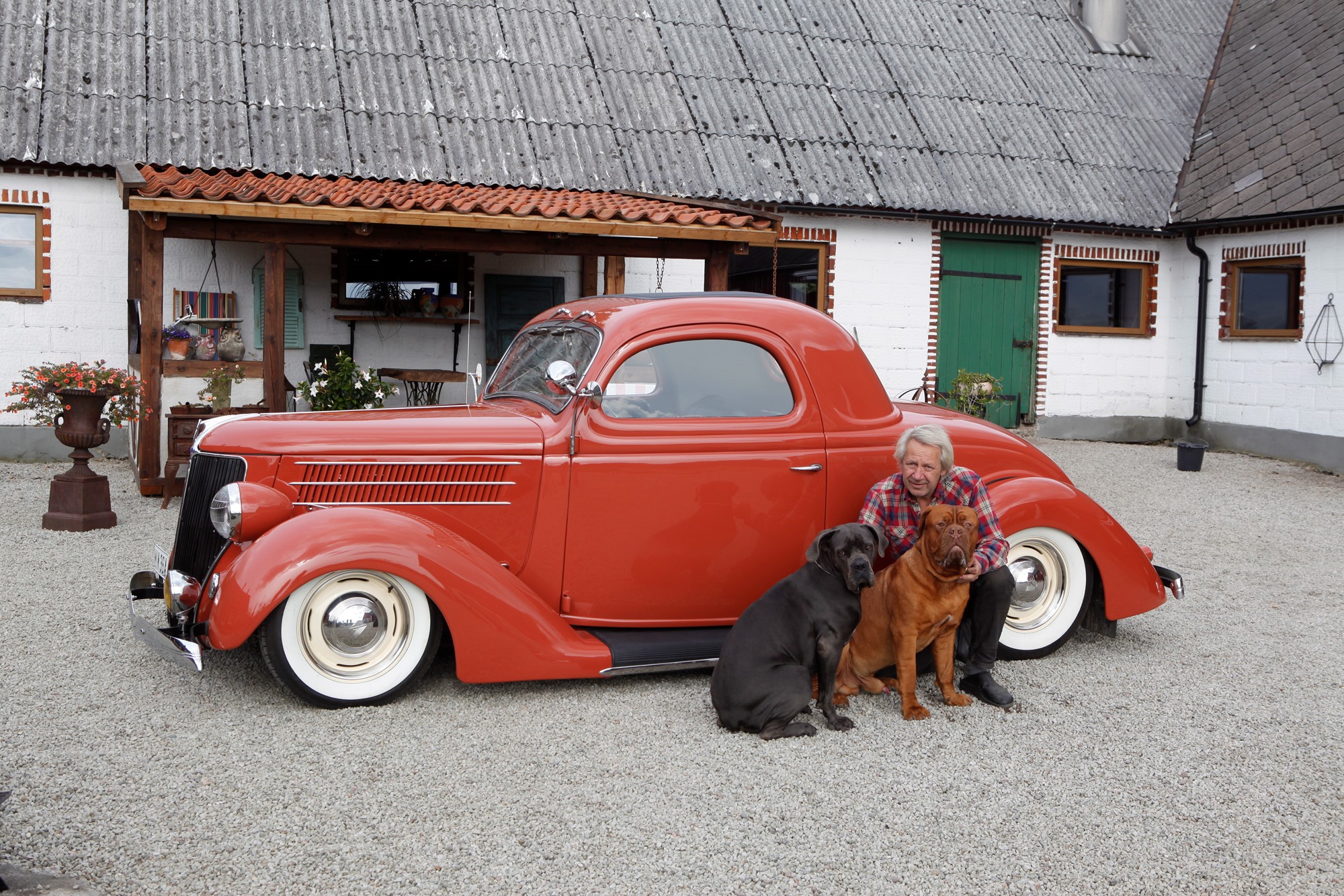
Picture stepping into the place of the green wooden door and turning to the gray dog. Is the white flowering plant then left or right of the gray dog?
right

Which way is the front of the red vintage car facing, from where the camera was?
facing to the left of the viewer

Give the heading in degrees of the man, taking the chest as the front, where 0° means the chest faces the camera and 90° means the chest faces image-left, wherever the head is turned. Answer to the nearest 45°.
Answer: approximately 0°

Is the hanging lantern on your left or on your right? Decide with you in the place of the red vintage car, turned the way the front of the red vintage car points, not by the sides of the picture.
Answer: on your right

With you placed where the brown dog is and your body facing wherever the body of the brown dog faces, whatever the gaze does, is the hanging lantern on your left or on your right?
on your left

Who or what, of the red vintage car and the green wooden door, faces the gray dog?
the green wooden door

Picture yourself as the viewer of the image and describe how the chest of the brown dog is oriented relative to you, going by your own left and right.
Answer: facing the viewer and to the right of the viewer
